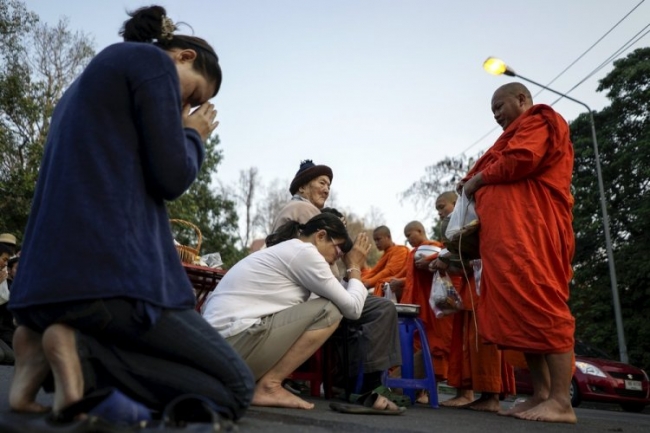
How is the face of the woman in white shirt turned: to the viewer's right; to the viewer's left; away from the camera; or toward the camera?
to the viewer's right

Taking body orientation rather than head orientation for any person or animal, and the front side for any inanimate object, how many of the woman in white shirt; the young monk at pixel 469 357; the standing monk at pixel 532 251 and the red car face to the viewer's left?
2

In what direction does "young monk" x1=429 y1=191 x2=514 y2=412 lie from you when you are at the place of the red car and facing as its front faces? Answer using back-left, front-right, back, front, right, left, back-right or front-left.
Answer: front-right

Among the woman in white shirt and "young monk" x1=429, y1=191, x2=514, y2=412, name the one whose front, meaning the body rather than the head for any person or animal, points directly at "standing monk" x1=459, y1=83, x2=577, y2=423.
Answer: the woman in white shirt

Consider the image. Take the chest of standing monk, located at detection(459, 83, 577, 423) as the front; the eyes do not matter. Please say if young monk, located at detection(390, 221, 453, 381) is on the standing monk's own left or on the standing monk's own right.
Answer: on the standing monk's own right

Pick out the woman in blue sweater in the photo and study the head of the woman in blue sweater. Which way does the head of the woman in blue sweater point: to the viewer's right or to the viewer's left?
to the viewer's right

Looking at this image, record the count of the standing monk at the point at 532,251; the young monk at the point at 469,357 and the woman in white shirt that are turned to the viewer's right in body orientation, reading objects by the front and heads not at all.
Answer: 1

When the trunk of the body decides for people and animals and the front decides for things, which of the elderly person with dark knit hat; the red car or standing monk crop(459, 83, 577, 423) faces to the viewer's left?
the standing monk

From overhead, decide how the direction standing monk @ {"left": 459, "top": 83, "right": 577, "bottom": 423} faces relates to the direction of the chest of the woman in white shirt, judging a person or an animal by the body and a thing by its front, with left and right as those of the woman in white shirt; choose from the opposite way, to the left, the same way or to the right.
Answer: the opposite way

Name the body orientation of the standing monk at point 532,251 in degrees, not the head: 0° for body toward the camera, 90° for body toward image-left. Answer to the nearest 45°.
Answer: approximately 90°

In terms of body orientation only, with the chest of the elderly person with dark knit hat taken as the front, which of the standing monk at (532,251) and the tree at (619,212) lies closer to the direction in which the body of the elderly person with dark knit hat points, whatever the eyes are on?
the standing monk

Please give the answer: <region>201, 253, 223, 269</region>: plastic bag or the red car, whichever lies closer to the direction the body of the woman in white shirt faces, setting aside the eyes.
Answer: the red car

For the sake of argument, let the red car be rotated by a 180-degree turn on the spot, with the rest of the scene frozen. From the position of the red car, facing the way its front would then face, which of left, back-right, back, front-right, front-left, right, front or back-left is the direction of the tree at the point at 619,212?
front-right
